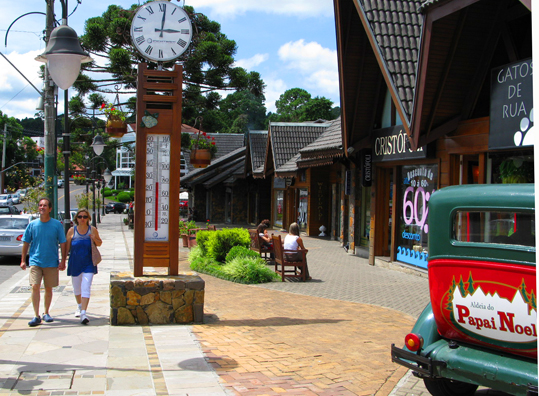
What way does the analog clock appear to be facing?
toward the camera

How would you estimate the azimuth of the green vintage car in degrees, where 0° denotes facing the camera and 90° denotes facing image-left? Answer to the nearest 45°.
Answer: approximately 225°

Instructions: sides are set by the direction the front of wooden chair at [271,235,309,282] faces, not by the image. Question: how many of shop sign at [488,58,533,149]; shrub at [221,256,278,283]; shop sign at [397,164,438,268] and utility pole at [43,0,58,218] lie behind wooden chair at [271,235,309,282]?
2

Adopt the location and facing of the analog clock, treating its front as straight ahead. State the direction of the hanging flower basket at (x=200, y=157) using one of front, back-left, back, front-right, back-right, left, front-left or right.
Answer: back

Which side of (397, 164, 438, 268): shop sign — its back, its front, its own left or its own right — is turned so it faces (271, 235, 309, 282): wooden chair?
front

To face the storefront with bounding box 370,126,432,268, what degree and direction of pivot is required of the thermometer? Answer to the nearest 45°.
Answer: approximately 135° to its left

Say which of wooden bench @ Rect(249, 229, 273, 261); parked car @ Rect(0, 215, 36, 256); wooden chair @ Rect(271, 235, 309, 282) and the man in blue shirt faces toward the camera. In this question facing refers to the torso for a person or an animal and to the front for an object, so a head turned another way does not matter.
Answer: the man in blue shirt

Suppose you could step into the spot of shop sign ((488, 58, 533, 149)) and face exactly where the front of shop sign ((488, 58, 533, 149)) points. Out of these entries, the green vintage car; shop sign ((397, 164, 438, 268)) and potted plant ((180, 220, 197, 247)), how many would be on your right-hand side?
2

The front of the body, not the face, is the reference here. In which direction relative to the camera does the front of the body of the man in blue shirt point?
toward the camera

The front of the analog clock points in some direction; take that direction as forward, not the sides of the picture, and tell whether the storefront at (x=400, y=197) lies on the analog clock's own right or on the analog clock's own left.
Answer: on the analog clock's own left

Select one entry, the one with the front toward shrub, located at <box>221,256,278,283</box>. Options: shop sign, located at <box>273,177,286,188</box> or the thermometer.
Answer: the shop sign

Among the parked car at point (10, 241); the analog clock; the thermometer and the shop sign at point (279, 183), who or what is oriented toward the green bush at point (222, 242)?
the shop sign
